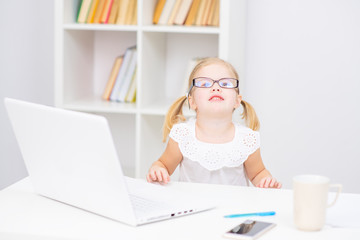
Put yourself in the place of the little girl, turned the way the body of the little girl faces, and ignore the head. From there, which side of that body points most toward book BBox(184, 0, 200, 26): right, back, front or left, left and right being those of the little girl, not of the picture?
back

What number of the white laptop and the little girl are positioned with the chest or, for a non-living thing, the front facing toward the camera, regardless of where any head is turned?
1

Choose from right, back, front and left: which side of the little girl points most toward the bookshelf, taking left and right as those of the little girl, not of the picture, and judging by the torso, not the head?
back

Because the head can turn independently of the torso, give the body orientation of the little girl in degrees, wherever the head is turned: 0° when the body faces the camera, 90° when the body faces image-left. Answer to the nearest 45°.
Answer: approximately 0°

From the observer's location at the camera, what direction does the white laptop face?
facing away from the viewer and to the right of the viewer

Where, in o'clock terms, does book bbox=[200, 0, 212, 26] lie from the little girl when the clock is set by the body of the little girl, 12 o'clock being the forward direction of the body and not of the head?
The book is roughly at 6 o'clock from the little girl.

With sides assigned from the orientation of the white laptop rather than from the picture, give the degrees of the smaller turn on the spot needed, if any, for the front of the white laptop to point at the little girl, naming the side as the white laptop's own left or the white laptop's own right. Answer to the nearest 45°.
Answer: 0° — it already faces them

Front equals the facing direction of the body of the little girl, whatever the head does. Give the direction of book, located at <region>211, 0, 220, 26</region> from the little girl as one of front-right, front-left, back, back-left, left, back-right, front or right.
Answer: back
